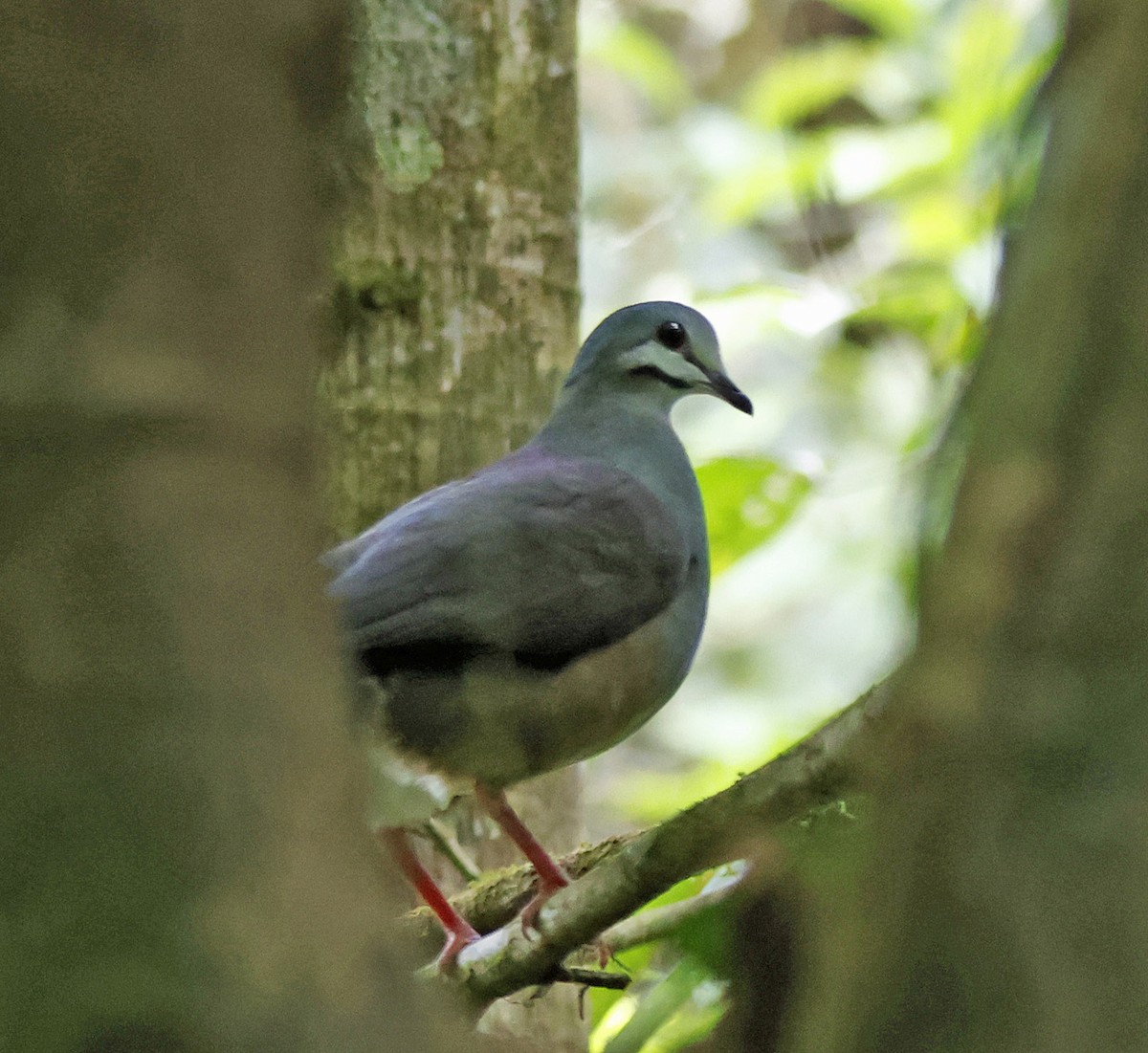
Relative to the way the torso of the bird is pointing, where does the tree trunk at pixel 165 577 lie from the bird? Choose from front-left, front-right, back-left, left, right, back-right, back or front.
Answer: right

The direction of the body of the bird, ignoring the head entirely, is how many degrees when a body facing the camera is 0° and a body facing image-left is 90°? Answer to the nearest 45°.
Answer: approximately 270°

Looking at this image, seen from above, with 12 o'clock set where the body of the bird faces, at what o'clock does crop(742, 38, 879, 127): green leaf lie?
The green leaf is roughly at 10 o'clock from the bird.

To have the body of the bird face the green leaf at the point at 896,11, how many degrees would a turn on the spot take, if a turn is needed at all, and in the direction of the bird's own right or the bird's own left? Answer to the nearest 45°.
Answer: approximately 45° to the bird's own left
